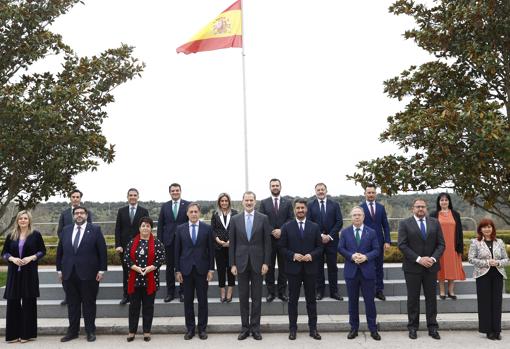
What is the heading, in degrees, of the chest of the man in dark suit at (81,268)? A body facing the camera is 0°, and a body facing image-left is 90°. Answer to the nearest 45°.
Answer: approximately 0°

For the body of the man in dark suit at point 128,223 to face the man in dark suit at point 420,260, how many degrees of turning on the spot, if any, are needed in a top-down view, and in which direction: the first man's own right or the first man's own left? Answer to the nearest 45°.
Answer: approximately 45° to the first man's own left

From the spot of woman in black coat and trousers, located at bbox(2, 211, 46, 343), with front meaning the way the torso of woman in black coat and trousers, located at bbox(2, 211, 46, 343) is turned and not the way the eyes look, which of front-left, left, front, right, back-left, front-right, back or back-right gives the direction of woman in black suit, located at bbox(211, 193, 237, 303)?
left

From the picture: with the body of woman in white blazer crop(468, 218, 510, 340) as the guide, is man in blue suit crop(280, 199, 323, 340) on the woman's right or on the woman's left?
on the woman's right

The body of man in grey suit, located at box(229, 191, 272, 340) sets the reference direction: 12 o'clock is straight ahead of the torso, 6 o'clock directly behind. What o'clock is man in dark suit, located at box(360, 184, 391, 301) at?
The man in dark suit is roughly at 8 o'clock from the man in grey suit.
